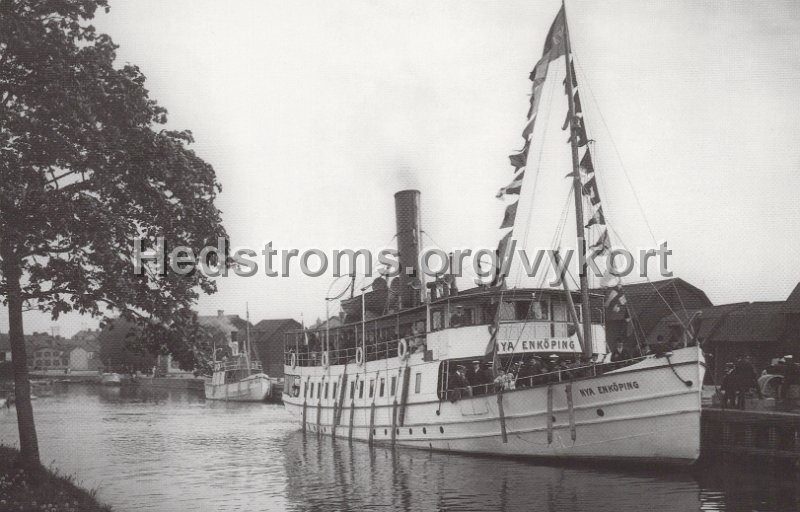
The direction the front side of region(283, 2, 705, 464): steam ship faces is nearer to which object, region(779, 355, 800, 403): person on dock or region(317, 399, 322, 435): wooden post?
the person on dock

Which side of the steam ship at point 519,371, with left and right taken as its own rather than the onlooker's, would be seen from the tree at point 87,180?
right

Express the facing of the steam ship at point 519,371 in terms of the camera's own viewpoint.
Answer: facing the viewer and to the right of the viewer

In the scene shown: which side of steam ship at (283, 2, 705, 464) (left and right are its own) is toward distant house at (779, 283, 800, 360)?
left
